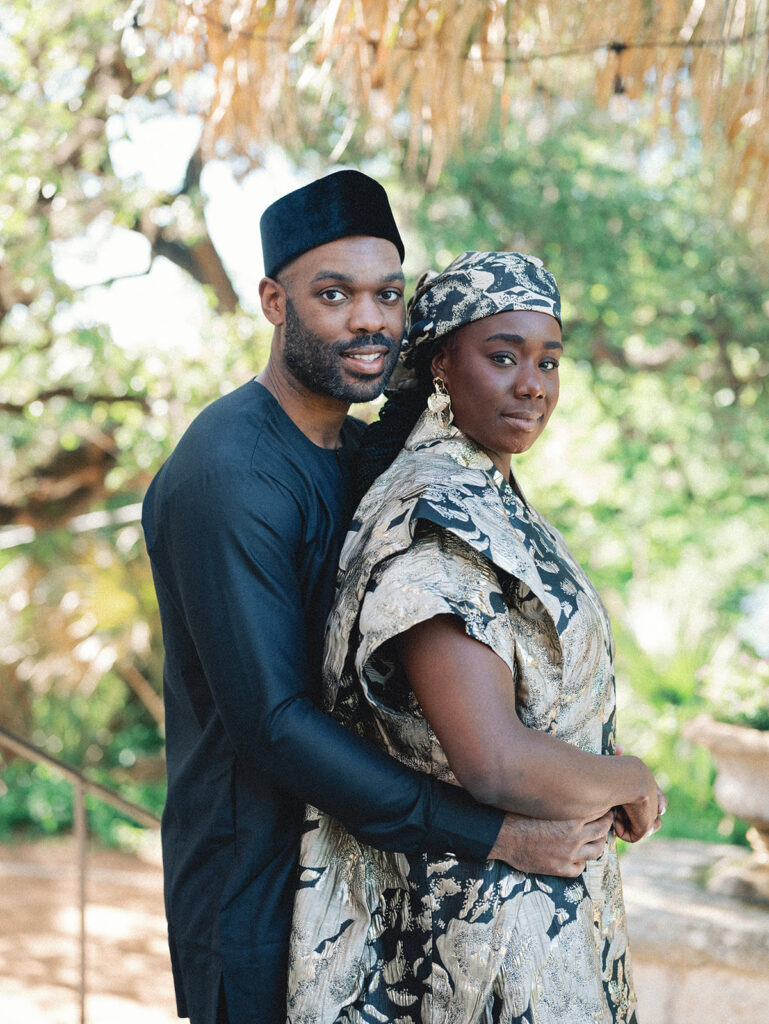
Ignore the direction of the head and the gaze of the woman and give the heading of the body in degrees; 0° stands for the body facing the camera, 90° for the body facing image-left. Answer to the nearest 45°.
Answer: approximately 270°

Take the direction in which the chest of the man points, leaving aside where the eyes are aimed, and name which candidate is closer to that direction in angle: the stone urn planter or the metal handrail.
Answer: the stone urn planter

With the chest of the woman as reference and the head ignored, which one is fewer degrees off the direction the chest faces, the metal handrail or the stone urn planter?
the stone urn planter

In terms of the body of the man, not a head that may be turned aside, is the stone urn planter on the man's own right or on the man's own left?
on the man's own left

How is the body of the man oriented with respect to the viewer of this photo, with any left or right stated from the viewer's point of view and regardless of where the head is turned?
facing to the right of the viewer

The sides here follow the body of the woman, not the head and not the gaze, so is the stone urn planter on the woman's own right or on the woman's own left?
on the woman's own left
